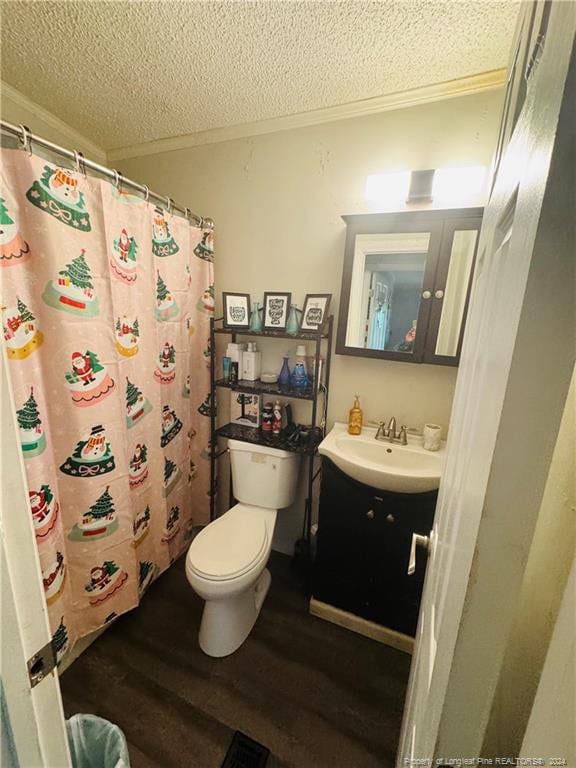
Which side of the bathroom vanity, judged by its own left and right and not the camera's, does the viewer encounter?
front

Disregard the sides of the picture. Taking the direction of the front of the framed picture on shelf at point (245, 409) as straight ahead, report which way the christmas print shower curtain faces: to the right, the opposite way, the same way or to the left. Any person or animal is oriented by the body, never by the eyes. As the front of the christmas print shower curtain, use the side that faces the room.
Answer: to the left

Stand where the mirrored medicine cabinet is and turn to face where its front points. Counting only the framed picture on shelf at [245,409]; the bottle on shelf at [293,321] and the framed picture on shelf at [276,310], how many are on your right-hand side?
3

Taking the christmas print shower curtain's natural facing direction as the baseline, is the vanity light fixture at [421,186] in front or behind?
in front

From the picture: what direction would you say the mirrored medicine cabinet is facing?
toward the camera

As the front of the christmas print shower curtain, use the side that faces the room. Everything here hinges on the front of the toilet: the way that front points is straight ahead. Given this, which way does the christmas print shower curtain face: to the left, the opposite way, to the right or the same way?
to the left

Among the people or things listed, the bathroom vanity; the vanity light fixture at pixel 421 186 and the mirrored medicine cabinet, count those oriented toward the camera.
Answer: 3

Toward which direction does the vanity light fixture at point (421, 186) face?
toward the camera

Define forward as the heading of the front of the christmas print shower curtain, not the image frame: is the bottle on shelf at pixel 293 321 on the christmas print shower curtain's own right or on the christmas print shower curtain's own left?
on the christmas print shower curtain's own left

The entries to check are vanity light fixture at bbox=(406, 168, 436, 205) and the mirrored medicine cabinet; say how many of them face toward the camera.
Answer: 2

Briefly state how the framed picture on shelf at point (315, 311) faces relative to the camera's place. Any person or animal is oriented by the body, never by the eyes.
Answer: facing the viewer and to the left of the viewer

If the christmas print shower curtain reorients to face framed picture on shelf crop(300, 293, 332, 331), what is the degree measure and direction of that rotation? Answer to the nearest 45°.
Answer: approximately 45° to its left
